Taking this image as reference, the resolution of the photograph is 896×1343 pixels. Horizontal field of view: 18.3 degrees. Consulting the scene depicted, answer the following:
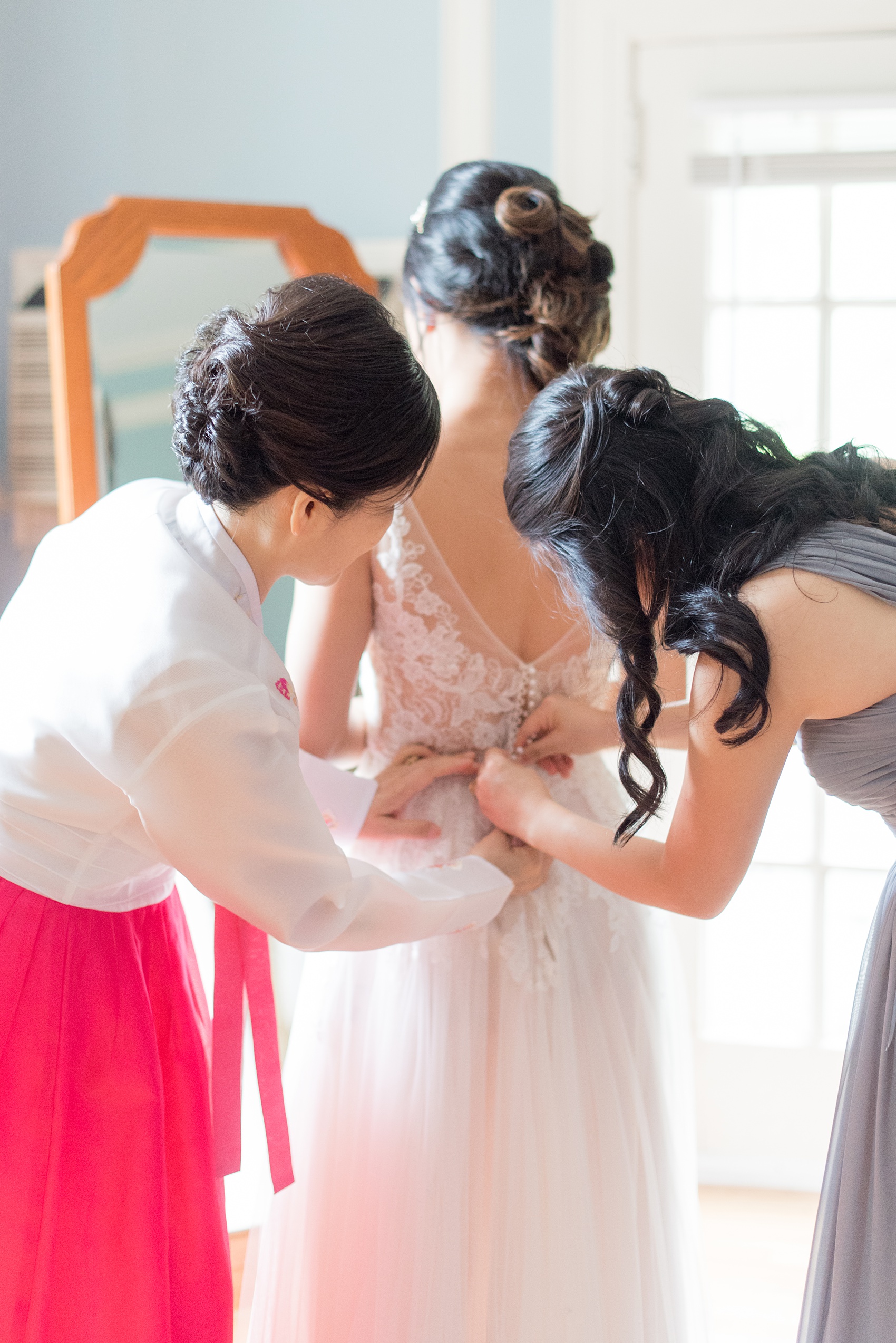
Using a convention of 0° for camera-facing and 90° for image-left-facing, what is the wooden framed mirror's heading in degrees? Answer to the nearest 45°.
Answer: approximately 0°

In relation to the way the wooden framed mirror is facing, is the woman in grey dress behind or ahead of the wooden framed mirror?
ahead

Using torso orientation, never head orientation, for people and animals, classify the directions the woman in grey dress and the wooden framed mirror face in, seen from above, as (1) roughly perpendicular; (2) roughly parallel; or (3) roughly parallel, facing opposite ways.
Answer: roughly perpendicular

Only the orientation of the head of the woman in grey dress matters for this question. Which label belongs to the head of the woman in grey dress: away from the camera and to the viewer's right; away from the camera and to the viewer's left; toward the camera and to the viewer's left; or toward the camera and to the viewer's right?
away from the camera and to the viewer's left

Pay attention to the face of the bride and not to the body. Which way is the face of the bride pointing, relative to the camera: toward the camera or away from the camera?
away from the camera

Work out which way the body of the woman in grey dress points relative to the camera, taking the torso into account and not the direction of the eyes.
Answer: to the viewer's left

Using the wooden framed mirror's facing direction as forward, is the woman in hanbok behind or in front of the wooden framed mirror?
in front

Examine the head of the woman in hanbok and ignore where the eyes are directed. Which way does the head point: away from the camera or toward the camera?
away from the camera
